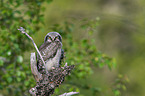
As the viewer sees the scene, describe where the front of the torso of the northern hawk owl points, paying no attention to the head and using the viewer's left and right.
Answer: facing the viewer and to the right of the viewer
